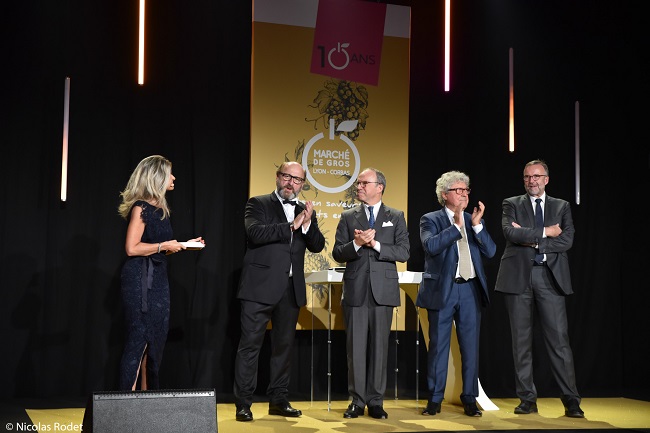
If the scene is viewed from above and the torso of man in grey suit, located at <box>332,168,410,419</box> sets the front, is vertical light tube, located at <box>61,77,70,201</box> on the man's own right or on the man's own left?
on the man's own right

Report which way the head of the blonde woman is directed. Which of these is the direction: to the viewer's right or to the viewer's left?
to the viewer's right

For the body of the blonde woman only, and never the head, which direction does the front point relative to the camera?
to the viewer's right

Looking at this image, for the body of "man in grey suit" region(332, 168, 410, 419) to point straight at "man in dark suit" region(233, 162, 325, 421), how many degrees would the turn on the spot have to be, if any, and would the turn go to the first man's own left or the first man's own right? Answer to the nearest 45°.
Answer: approximately 90° to the first man's own right

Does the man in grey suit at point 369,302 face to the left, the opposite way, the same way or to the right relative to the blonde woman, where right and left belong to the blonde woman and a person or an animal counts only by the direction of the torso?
to the right

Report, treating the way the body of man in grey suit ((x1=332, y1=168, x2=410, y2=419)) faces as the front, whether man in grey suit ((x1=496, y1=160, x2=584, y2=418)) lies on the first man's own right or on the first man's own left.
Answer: on the first man's own left
